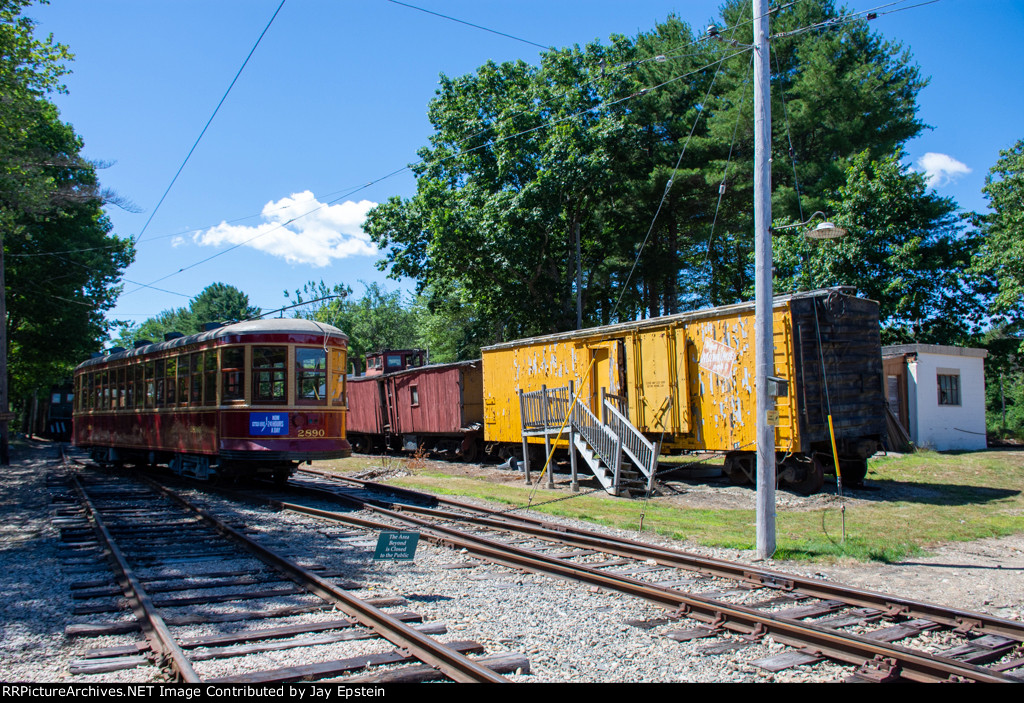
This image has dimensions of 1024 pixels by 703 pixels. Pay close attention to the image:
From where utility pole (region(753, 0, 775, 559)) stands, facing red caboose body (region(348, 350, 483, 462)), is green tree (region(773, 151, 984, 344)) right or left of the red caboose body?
right

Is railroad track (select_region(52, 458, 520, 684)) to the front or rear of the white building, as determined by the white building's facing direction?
to the front

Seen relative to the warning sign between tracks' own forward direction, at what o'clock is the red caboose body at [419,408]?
The red caboose body is roughly at 6 o'clock from the warning sign between tracks.

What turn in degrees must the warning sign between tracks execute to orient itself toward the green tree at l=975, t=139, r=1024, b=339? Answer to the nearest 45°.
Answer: approximately 135° to its left

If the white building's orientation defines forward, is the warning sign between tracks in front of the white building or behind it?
in front

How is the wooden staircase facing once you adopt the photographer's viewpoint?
facing the viewer and to the right of the viewer

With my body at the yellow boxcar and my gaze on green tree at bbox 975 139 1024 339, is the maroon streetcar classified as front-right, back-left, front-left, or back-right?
back-left

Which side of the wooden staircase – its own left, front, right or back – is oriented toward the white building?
left
